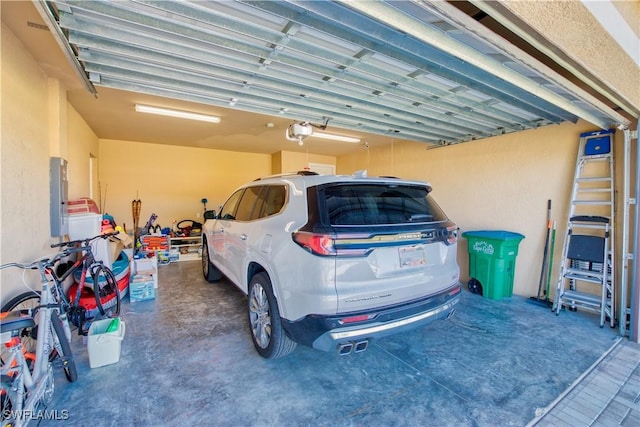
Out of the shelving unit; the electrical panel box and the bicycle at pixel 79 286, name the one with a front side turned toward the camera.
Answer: the shelving unit

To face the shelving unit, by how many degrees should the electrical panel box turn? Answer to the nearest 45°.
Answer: approximately 45° to its left

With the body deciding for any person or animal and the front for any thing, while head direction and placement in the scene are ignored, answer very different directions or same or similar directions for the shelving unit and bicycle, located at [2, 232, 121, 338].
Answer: very different directions

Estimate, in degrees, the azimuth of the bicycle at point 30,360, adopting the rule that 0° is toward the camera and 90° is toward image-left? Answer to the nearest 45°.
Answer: approximately 225°

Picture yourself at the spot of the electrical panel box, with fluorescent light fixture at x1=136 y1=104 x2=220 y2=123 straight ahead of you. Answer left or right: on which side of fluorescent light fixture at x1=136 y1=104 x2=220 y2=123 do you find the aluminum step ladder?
right

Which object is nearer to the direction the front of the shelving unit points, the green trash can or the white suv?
the white suv

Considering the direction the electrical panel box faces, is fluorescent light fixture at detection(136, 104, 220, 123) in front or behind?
in front

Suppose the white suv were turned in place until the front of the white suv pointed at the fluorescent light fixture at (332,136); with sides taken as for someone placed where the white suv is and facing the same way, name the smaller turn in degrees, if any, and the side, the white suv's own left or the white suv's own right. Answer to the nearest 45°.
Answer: approximately 45° to the white suv's own right

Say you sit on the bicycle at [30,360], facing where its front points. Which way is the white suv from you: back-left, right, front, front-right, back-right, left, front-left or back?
right

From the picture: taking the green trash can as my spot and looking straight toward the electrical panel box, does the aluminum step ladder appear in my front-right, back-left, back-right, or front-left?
back-left

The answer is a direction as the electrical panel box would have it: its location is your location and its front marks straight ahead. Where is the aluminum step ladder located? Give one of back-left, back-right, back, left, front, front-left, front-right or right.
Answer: front-right

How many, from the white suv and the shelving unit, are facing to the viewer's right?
0

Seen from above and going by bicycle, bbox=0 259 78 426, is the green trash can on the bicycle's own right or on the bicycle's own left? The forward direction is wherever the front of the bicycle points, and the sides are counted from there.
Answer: on the bicycle's own right

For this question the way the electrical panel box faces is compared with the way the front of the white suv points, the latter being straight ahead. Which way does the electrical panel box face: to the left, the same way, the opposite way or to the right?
to the right

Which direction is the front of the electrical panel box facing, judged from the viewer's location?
facing to the right of the viewer

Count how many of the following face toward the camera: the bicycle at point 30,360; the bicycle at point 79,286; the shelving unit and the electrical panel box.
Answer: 1

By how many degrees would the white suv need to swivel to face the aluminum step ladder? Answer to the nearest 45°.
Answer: approximately 90° to its right

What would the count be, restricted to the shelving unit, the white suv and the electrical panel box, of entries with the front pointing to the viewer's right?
1
